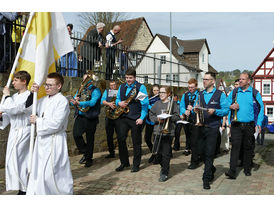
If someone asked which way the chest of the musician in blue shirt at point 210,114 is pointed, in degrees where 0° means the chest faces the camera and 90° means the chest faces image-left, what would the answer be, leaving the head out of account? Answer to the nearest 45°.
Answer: approximately 45°

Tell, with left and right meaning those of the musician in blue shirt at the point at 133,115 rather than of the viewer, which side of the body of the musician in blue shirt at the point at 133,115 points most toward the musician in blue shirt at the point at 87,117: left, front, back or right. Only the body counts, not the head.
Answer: right

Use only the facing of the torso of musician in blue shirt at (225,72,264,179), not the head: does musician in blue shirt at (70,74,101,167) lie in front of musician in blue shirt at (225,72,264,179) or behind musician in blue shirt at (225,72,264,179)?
in front

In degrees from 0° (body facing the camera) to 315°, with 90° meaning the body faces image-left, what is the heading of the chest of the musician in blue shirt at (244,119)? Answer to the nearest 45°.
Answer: approximately 45°

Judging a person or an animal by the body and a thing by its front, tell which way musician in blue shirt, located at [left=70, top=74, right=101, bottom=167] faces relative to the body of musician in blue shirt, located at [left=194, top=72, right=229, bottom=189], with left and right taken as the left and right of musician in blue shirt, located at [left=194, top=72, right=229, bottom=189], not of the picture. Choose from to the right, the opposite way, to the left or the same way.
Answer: the same way

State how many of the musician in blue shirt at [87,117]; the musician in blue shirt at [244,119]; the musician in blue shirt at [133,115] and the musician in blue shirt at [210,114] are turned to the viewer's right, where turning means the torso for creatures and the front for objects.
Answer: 0

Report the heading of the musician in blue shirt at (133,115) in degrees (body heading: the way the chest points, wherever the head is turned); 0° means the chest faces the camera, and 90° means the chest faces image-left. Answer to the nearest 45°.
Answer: approximately 45°

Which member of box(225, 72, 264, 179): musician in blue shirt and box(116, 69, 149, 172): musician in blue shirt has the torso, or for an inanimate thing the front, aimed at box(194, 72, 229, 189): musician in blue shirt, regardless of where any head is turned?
box(225, 72, 264, 179): musician in blue shirt

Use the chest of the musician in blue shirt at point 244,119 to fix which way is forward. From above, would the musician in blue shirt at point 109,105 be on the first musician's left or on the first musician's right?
on the first musician's right

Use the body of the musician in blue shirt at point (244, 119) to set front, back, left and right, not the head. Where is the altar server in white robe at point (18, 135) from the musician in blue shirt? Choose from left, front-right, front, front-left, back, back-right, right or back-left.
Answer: front

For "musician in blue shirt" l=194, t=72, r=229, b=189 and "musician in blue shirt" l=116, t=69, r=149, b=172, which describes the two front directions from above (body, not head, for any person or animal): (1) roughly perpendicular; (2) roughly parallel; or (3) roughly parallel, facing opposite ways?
roughly parallel

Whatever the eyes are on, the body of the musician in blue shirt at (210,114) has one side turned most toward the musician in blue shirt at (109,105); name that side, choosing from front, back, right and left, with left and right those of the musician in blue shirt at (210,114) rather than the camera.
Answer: right

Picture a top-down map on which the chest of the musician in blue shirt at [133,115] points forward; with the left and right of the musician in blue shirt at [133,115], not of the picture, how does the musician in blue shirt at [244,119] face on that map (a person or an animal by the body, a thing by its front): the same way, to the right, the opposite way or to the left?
the same way

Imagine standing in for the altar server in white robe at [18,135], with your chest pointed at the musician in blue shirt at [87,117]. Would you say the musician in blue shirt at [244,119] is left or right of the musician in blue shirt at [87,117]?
right

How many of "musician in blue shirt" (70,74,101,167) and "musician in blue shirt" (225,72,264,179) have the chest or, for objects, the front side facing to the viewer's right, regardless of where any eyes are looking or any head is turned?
0

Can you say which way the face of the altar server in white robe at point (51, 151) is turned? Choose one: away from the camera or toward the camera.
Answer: toward the camera

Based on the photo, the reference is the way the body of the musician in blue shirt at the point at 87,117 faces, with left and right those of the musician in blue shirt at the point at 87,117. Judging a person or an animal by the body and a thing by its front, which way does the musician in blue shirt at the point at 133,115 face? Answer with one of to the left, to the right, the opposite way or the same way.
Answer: the same way
